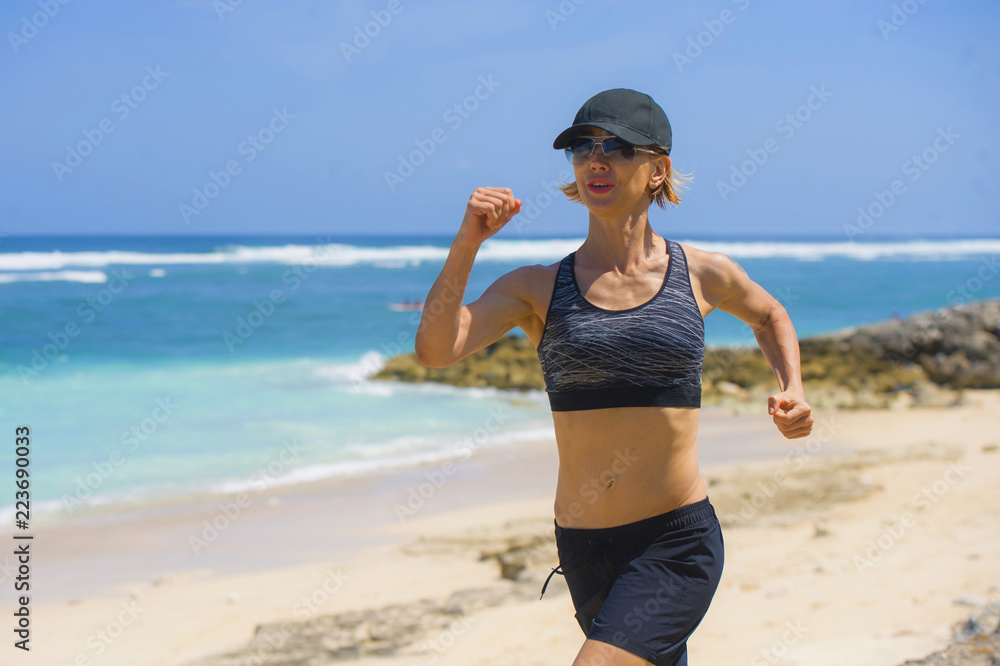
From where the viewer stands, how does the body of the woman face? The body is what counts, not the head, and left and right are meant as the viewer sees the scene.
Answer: facing the viewer and to the left of the viewer

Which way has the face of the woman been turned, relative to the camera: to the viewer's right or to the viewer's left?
to the viewer's left

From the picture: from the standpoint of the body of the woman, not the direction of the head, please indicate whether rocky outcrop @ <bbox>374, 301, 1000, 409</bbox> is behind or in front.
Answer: behind

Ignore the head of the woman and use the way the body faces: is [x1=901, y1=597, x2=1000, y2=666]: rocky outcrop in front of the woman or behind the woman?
behind
